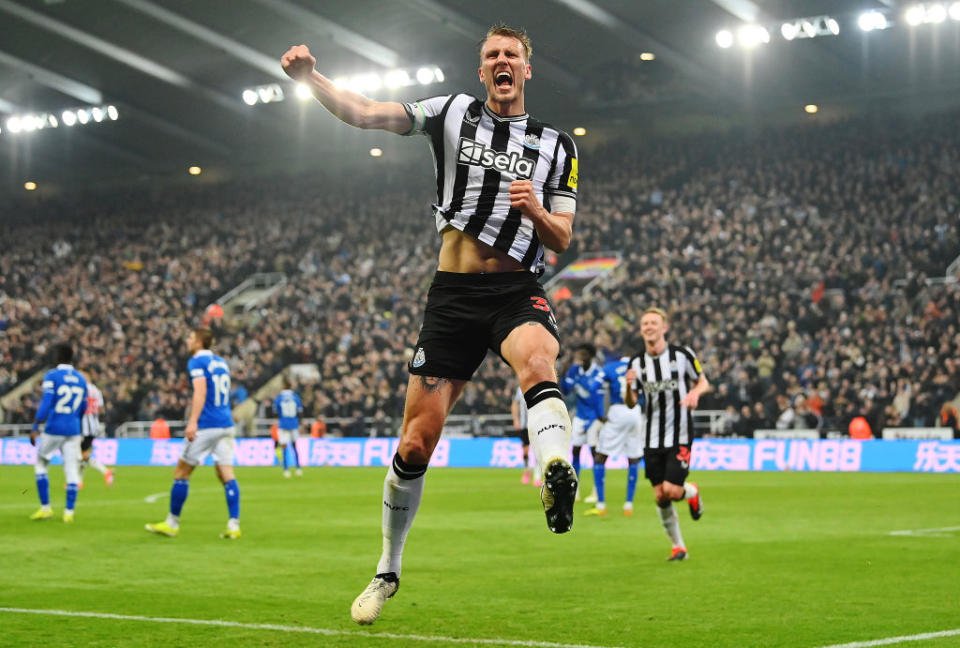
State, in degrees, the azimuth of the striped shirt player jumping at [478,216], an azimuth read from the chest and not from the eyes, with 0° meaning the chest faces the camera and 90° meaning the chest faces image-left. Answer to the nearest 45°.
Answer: approximately 0°

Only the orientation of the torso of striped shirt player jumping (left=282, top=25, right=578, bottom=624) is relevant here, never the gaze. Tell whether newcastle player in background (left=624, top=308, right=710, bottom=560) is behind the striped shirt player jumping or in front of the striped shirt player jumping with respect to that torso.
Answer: behind

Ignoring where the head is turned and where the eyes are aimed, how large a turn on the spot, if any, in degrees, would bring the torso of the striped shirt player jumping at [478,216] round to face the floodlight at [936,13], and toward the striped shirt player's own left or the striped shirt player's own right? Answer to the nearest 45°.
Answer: approximately 135° to the striped shirt player's own left

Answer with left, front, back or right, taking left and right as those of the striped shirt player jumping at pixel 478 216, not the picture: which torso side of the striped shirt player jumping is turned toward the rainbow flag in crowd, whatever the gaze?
back

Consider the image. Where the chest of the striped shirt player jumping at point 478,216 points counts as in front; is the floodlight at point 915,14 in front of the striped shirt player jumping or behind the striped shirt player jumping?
behind
